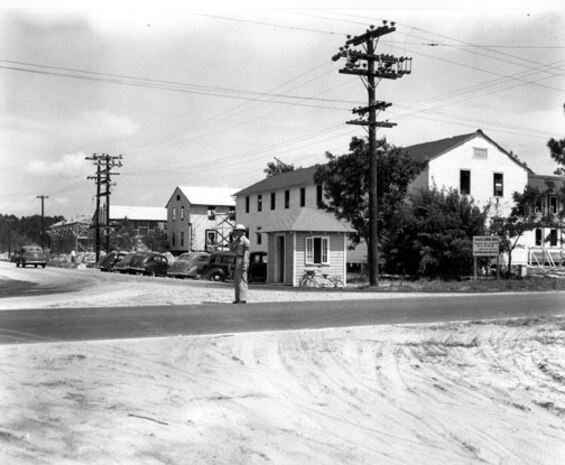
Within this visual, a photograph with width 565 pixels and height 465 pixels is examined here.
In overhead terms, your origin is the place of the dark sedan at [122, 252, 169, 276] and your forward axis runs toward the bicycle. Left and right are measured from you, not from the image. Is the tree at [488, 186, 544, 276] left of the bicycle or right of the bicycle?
left

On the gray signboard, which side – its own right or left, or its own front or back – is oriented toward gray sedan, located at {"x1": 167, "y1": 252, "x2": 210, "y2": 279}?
right

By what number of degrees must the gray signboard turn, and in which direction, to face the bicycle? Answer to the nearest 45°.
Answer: approximately 90° to its right

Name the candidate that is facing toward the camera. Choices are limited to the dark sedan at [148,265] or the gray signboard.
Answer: the gray signboard

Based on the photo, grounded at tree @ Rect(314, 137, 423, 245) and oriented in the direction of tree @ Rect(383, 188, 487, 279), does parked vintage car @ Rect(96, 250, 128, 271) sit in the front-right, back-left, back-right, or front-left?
back-left

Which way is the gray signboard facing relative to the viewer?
toward the camera

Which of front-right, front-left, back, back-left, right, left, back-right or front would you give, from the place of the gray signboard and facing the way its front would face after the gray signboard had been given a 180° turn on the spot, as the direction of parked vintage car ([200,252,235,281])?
left

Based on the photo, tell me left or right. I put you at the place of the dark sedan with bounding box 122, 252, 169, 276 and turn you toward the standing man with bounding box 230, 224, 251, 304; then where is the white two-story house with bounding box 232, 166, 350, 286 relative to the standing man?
left

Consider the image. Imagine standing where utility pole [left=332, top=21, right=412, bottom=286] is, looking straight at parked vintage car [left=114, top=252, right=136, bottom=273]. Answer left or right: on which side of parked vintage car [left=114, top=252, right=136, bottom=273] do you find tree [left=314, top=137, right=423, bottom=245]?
right

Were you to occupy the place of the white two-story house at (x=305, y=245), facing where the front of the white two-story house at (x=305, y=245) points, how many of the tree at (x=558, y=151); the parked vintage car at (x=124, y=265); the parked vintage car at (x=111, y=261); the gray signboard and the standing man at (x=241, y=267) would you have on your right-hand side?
2
